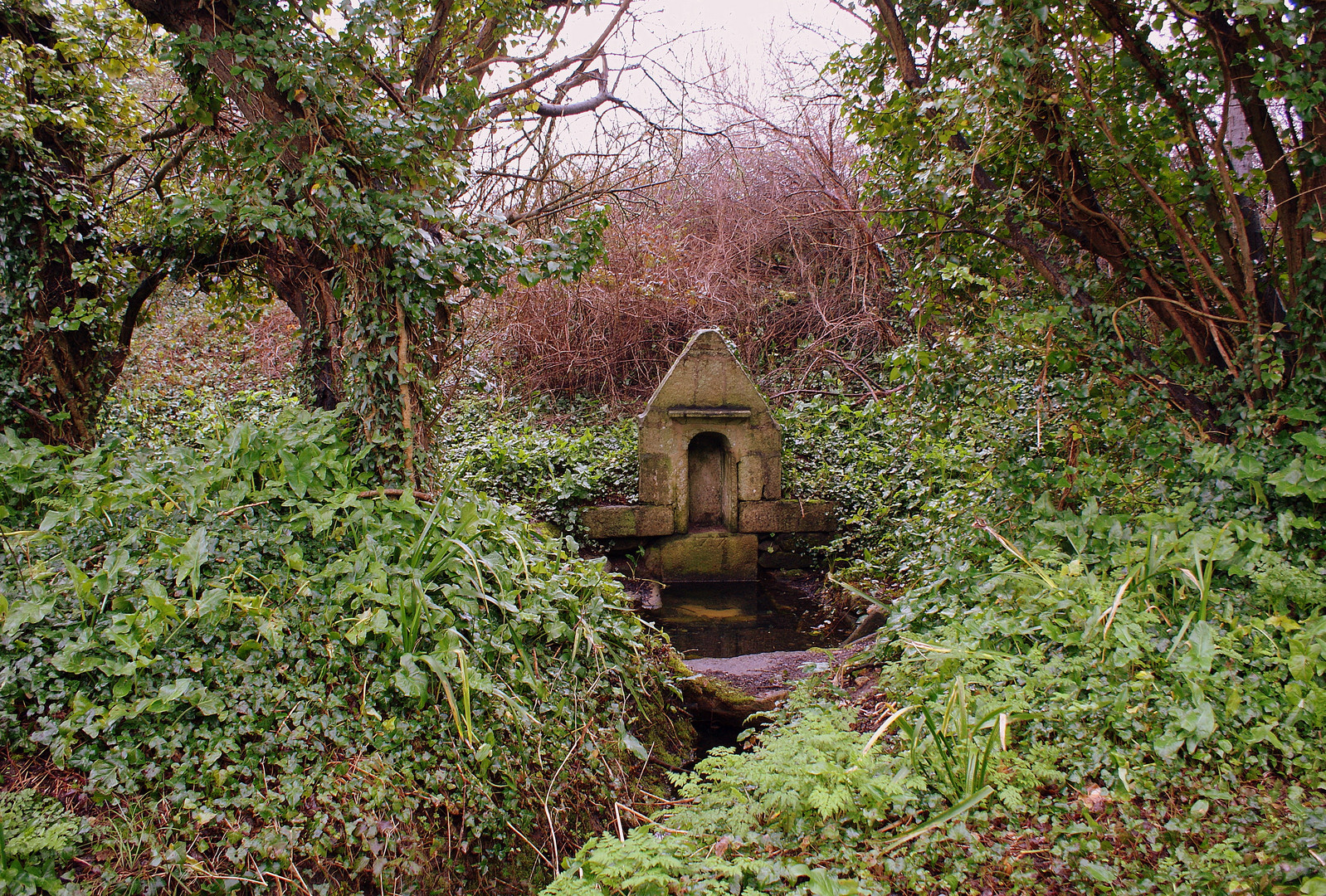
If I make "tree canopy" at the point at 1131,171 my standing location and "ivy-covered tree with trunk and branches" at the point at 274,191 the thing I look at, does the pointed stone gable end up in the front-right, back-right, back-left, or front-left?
front-right

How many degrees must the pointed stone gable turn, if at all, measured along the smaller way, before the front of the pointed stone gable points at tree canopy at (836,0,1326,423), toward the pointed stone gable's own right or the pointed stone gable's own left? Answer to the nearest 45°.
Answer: approximately 45° to the pointed stone gable's own left

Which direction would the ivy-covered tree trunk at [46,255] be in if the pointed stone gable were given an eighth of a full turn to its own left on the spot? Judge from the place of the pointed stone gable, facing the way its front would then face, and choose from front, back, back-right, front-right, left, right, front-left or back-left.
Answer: right

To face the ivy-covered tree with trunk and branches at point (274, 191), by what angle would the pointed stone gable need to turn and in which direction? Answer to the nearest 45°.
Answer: approximately 45° to its right

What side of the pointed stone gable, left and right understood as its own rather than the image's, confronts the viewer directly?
front
